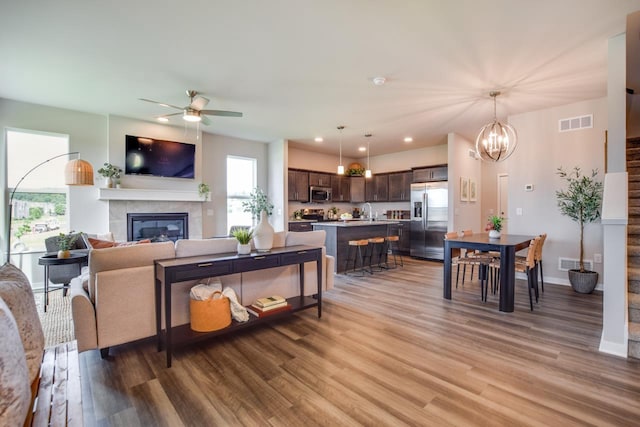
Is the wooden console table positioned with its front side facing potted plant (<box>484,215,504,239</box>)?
no

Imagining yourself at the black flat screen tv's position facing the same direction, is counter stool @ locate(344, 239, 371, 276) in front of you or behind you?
in front

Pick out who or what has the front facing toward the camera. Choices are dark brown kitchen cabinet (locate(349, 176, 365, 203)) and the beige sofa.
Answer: the dark brown kitchen cabinet

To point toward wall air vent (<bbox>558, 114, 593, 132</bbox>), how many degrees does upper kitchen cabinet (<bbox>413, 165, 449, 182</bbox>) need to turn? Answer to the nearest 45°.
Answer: approximately 90° to its left

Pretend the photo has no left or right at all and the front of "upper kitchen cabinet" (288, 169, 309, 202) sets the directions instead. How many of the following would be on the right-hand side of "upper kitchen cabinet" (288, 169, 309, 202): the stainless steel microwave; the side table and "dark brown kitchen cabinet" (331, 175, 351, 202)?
1

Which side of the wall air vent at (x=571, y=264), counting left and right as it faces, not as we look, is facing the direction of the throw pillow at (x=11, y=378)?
front

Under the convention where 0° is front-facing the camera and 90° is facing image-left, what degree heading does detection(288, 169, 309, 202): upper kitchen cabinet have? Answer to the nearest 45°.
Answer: approximately 315°

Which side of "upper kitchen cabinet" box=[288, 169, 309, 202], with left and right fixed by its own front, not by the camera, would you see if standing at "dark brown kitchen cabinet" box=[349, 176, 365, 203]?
left

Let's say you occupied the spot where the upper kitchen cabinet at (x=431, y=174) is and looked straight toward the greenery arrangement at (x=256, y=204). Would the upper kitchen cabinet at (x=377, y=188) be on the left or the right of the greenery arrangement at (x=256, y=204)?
right

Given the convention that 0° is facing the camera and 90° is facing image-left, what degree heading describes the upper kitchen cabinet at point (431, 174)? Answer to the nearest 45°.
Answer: approximately 45°

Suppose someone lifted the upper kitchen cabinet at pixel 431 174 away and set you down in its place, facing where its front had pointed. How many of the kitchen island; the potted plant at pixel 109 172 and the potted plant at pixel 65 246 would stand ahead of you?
3

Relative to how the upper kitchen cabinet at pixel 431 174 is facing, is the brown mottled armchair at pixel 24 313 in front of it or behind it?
in front

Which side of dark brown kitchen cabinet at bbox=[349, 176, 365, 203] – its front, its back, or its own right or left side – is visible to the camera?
front

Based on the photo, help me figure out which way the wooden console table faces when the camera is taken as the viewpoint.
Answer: facing the viewer and to the right of the viewer

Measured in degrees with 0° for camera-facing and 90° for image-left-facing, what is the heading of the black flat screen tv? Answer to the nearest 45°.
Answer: approximately 315°
